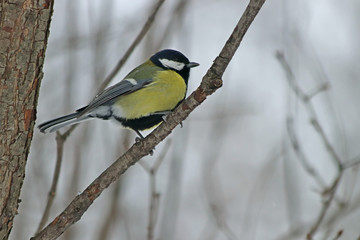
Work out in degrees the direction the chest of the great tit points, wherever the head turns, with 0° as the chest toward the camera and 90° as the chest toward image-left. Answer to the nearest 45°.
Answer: approximately 270°

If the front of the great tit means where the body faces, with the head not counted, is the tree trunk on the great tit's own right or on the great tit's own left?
on the great tit's own right

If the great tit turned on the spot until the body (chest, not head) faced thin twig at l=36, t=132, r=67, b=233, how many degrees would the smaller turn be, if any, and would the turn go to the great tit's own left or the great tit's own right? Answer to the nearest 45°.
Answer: approximately 135° to the great tit's own right
